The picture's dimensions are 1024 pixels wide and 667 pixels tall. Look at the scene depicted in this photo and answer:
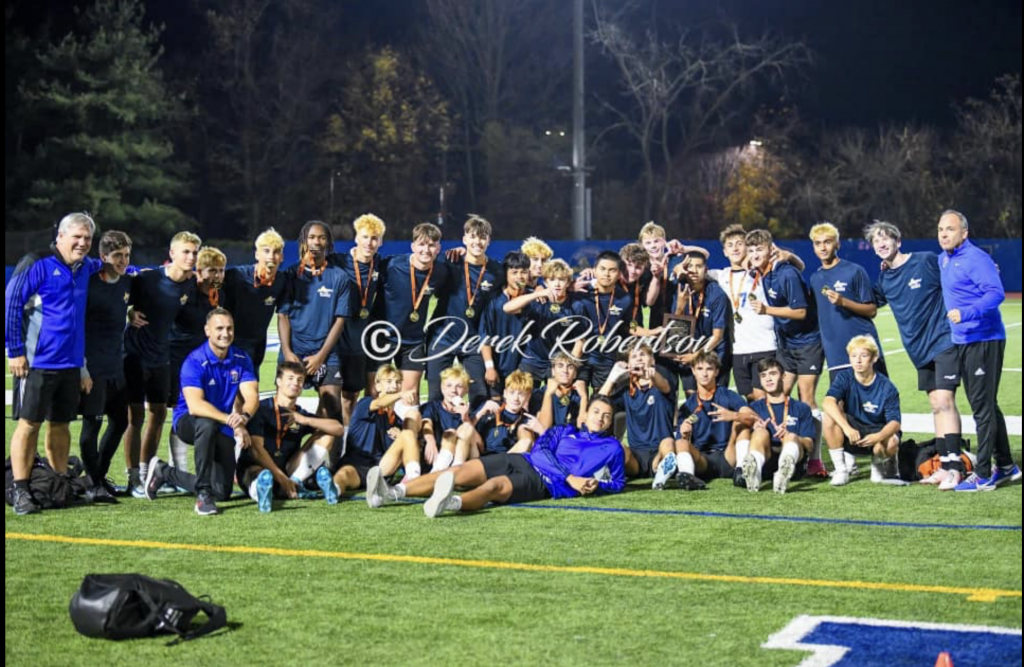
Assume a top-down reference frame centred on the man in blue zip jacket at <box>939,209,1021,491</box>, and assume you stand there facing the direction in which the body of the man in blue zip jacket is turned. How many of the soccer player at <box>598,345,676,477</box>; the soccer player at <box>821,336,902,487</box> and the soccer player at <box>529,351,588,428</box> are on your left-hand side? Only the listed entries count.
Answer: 0

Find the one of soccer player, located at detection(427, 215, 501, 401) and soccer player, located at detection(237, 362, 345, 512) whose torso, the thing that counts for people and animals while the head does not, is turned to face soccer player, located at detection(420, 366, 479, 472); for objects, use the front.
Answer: soccer player, located at detection(427, 215, 501, 401)

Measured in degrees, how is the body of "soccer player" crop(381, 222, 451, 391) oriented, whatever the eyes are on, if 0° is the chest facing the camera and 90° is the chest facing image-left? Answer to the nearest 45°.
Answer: approximately 0°

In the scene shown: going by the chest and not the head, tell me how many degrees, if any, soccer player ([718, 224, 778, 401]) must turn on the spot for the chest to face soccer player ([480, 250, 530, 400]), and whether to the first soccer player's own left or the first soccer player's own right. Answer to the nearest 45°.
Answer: approximately 90° to the first soccer player's own right

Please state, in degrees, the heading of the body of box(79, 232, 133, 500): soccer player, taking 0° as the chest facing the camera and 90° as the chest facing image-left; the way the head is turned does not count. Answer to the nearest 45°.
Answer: approximately 315°

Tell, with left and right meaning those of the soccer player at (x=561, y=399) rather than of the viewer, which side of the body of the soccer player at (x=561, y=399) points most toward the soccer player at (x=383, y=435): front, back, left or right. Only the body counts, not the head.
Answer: right

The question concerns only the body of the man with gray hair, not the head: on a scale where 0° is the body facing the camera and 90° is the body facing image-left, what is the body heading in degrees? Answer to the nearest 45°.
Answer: approximately 315°

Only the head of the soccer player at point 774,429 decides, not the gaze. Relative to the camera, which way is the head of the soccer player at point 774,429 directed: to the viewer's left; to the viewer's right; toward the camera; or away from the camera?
toward the camera

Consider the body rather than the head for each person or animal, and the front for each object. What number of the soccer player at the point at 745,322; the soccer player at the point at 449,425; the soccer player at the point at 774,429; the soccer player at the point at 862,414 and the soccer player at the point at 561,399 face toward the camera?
5

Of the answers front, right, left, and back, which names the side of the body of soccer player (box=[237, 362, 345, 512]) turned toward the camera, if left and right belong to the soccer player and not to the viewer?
front

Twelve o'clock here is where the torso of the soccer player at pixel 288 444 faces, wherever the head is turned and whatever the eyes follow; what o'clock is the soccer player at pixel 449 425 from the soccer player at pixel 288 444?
the soccer player at pixel 449 425 is roughly at 9 o'clock from the soccer player at pixel 288 444.

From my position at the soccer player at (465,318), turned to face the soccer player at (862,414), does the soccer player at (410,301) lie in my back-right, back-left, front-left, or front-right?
back-right

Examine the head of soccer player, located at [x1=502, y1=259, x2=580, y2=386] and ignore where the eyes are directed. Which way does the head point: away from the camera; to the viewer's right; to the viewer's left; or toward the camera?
toward the camera

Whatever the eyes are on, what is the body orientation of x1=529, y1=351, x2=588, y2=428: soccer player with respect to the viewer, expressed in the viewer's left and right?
facing the viewer

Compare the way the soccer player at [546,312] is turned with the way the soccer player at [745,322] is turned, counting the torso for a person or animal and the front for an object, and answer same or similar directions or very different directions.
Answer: same or similar directions

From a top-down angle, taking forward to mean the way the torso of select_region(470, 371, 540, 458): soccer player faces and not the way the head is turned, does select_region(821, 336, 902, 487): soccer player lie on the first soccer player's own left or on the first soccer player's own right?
on the first soccer player's own left

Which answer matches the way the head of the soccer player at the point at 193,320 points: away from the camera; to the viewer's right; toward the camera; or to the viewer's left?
toward the camera
